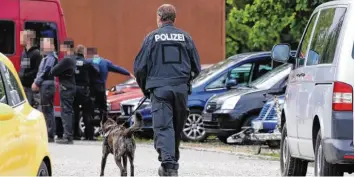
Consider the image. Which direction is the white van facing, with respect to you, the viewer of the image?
facing away from the viewer and to the left of the viewer

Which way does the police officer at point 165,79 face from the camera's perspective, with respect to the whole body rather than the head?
away from the camera

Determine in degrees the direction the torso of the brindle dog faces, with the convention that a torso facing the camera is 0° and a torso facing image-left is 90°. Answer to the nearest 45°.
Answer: approximately 135°
